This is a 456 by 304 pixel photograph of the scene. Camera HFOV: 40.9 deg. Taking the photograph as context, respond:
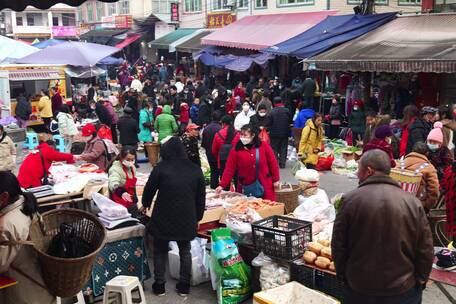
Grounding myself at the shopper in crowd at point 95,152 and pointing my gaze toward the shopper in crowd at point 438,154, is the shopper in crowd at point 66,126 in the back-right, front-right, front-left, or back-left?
back-left

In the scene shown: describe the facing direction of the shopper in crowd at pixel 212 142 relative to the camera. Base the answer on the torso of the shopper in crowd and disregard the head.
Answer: away from the camera

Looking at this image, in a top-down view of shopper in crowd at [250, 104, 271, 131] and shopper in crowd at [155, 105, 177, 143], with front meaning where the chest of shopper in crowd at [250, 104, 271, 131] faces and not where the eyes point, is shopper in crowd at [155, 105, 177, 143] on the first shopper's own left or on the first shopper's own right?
on the first shopper's own right

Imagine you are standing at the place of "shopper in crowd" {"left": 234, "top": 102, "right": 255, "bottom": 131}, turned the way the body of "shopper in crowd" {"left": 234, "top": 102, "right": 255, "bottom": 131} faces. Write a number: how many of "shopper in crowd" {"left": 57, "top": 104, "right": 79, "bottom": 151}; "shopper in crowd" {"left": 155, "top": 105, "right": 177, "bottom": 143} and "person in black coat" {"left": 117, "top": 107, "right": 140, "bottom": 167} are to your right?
3

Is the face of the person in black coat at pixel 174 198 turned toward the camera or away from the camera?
away from the camera
